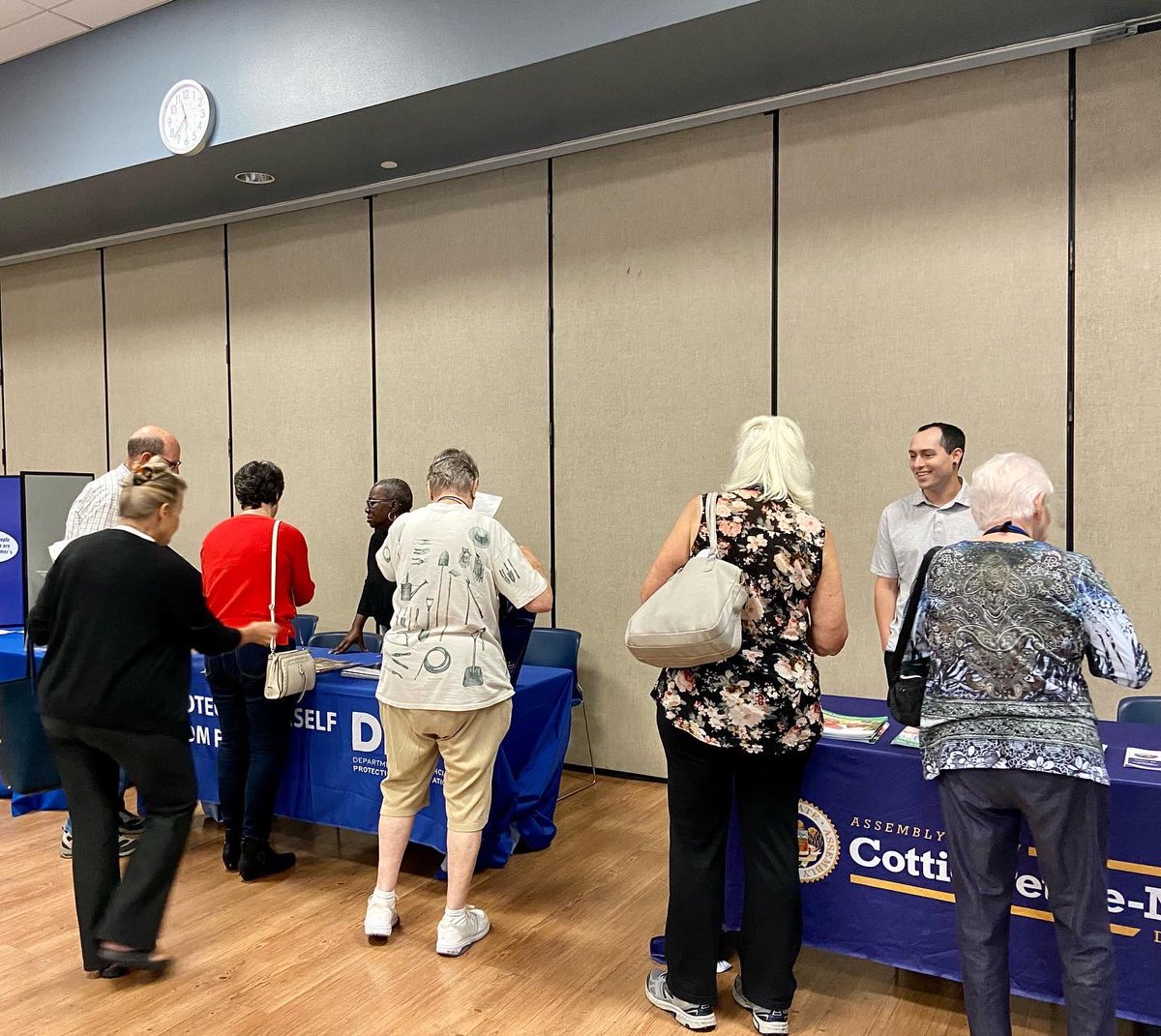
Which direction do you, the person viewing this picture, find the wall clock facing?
facing the viewer and to the left of the viewer

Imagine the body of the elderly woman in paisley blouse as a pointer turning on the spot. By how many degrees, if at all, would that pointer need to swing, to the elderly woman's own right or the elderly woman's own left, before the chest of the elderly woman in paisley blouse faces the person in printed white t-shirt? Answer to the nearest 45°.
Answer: approximately 90° to the elderly woman's own left

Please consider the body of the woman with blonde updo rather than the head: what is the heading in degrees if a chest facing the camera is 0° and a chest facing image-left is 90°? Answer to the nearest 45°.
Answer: approximately 225°

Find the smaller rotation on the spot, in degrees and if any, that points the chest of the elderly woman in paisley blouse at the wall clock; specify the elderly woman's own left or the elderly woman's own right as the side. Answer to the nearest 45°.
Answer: approximately 90° to the elderly woman's own left

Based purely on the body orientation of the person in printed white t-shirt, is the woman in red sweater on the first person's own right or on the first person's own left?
on the first person's own left

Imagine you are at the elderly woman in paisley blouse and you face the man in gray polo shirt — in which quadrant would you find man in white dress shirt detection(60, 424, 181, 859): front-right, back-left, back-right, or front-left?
front-left

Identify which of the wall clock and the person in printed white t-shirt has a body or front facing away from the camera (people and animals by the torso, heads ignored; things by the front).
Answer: the person in printed white t-shirt

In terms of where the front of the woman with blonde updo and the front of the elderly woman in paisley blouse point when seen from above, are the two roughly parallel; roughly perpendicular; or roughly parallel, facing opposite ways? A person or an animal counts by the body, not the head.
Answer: roughly parallel

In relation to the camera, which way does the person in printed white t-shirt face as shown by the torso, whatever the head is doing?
away from the camera

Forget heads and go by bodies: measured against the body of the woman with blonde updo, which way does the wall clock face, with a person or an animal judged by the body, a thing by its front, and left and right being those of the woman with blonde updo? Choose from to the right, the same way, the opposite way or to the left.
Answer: the opposite way

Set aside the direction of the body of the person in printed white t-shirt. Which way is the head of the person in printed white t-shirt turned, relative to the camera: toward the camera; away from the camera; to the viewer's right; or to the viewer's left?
away from the camera

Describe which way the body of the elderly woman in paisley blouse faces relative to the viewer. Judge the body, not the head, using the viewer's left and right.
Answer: facing away from the viewer

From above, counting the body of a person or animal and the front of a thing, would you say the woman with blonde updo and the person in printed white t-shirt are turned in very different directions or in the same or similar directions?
same or similar directions

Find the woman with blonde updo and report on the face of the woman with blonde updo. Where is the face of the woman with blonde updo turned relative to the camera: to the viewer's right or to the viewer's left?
to the viewer's right

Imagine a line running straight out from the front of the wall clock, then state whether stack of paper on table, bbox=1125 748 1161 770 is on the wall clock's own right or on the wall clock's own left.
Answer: on the wall clock's own left

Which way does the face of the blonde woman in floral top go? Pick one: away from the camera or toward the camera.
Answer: away from the camera
